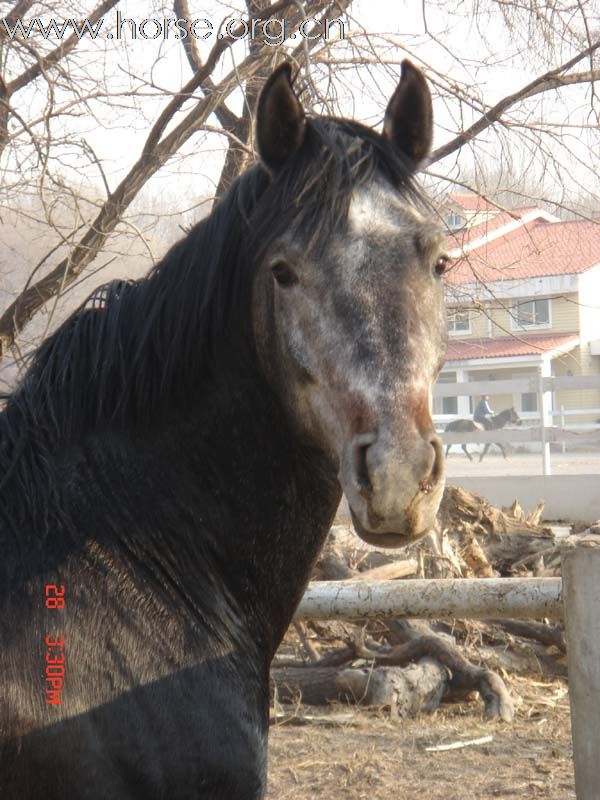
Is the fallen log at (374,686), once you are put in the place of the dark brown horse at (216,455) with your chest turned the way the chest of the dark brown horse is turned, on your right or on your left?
on your left

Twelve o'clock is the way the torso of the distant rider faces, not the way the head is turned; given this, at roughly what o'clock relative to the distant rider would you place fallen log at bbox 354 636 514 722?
The fallen log is roughly at 3 o'clock from the distant rider.

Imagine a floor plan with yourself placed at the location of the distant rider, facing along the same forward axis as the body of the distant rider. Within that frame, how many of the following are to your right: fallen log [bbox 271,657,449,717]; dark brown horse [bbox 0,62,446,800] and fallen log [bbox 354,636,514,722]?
3

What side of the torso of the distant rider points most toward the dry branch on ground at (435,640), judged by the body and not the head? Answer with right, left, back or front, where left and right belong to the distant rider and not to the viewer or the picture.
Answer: right

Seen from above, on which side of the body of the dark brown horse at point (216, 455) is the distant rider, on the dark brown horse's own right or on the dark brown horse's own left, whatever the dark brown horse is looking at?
on the dark brown horse's own left

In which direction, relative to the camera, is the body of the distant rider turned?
to the viewer's right

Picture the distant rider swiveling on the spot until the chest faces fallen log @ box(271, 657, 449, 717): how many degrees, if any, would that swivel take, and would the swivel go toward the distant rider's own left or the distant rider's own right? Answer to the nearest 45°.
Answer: approximately 90° to the distant rider's own right

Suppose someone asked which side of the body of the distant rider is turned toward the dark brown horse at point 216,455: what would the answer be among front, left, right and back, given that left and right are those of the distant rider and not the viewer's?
right

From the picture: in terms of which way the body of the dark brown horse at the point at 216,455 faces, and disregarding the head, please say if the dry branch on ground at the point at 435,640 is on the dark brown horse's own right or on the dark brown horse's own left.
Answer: on the dark brown horse's own left
